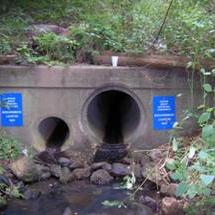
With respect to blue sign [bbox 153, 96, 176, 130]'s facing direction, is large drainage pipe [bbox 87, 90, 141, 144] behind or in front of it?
behind

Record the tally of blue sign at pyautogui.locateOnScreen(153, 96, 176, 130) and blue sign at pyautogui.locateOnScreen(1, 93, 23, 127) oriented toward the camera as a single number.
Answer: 2

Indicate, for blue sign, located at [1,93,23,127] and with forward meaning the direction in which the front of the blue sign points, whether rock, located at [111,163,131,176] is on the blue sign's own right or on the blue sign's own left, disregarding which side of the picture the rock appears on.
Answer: on the blue sign's own left

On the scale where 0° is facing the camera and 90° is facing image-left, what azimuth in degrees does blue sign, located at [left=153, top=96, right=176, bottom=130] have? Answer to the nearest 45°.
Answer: approximately 0°

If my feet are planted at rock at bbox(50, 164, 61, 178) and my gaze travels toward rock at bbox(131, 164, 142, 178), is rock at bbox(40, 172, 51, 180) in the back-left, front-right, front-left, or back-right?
back-right
